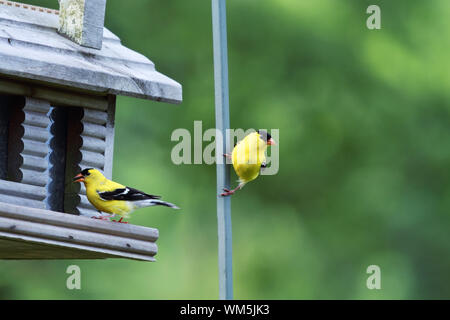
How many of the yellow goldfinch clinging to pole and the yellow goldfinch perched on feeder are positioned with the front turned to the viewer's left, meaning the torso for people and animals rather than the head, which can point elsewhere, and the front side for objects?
1

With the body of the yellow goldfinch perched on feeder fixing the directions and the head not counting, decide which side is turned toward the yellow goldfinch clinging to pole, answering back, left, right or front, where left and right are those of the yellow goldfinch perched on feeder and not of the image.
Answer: back

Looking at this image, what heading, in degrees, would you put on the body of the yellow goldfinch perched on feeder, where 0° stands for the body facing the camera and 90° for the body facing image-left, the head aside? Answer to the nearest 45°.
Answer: approximately 90°

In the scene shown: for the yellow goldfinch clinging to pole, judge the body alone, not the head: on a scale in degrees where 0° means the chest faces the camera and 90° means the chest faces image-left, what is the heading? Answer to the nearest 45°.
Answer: approximately 315°

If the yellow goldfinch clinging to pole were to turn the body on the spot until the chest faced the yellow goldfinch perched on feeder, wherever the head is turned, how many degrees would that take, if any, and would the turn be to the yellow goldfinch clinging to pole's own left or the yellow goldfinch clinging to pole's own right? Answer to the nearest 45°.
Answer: approximately 135° to the yellow goldfinch clinging to pole's own right

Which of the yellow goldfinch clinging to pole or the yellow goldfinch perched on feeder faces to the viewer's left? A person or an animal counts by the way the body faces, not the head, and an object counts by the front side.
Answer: the yellow goldfinch perched on feeder
